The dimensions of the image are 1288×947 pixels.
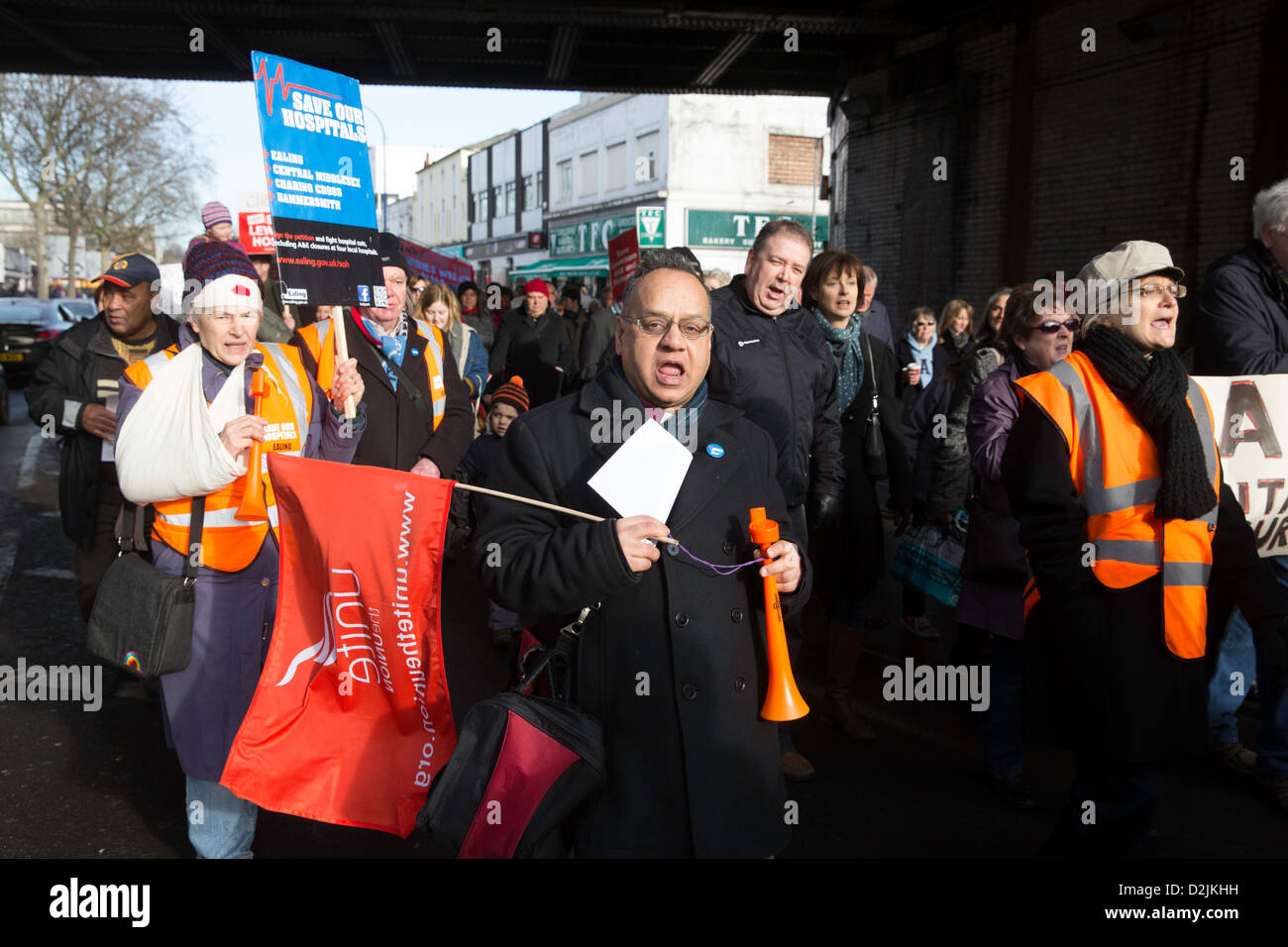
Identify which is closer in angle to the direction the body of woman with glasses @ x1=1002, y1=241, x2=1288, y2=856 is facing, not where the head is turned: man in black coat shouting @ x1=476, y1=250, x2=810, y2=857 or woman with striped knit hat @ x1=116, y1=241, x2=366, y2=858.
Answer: the man in black coat shouting

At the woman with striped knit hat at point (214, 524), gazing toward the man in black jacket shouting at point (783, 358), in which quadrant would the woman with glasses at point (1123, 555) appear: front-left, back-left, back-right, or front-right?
front-right

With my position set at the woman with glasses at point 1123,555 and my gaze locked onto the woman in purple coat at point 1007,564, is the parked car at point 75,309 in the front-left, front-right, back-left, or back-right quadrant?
front-left

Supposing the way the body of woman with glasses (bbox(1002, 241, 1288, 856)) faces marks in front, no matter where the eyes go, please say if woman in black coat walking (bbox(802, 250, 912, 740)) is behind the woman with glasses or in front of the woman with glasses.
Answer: behind

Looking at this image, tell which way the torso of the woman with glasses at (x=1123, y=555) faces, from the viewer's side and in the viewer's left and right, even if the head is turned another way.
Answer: facing the viewer and to the right of the viewer

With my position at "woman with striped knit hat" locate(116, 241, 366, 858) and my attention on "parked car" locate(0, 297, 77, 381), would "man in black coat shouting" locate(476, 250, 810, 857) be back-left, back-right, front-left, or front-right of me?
back-right

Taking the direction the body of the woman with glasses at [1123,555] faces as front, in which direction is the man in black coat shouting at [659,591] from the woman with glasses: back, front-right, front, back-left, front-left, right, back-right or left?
right

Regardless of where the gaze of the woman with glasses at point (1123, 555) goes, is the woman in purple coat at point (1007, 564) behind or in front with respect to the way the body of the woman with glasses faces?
behind
